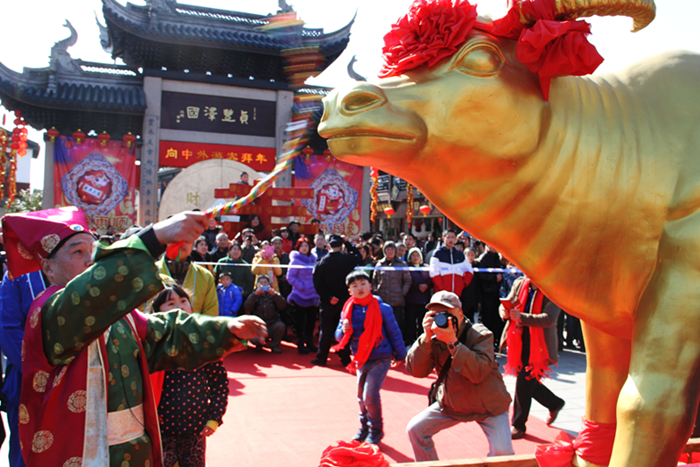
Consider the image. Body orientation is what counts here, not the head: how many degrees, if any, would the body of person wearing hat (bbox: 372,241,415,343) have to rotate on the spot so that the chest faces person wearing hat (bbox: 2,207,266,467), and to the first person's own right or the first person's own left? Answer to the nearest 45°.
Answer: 0° — they already face them

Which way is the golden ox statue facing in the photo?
to the viewer's left

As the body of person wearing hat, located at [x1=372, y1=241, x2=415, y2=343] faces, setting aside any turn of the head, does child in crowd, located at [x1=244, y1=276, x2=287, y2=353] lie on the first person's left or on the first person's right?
on the first person's right

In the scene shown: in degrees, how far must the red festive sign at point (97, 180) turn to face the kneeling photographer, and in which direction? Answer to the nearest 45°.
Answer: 0° — it already faces them

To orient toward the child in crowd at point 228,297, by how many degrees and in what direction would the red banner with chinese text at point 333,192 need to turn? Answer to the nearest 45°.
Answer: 0° — it already faces them

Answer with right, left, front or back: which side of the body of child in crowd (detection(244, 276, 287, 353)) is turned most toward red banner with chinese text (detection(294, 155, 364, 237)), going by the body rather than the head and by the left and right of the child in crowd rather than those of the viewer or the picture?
back
